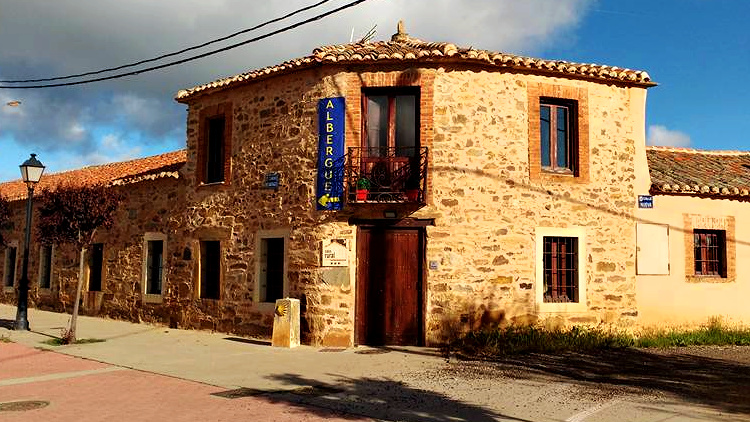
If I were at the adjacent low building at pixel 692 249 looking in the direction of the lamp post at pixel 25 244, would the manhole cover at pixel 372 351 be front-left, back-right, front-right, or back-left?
front-left

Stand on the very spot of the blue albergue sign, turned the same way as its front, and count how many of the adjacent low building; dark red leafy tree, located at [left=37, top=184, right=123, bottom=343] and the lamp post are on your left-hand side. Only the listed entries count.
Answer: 1

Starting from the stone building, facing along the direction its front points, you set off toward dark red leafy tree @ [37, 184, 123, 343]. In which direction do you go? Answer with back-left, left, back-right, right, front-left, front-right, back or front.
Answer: right

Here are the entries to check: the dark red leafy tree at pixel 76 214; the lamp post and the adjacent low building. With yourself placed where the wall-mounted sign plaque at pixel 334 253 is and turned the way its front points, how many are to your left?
1

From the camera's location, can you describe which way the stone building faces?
facing the viewer

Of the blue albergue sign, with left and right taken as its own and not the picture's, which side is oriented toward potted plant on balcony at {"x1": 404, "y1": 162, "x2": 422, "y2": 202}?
left

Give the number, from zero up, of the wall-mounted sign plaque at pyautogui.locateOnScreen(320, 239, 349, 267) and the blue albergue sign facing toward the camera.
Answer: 2

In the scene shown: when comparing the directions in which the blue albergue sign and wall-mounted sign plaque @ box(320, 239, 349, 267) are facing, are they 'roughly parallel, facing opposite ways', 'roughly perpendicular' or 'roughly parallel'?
roughly parallel

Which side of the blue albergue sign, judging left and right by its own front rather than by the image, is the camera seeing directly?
front
